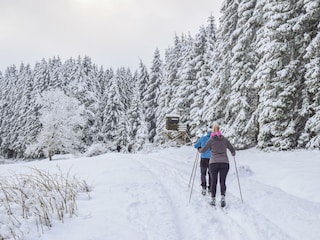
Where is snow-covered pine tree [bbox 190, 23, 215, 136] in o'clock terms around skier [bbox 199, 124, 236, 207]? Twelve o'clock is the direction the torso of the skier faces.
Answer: The snow-covered pine tree is roughly at 12 o'clock from the skier.

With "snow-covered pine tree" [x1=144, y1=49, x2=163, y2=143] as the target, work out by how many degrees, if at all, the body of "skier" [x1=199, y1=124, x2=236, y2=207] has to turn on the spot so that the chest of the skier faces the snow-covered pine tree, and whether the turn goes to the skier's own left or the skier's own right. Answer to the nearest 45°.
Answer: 0° — they already face it

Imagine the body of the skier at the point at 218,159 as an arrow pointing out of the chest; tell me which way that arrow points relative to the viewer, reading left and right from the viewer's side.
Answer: facing away from the viewer

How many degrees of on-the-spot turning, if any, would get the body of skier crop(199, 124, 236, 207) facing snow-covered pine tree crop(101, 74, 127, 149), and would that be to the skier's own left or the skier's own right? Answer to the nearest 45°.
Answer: approximately 45° to the skier's own left

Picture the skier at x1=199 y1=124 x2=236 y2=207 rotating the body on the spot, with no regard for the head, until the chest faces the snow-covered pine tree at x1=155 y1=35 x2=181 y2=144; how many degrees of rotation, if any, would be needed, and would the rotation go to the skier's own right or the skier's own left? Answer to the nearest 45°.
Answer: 0° — they already face it
